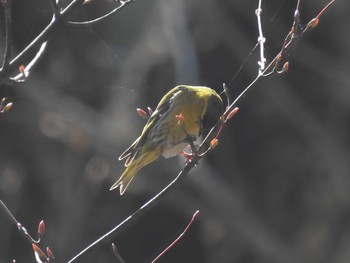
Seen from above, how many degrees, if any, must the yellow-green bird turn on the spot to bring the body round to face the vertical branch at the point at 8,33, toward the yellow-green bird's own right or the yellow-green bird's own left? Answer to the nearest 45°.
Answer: approximately 135° to the yellow-green bird's own right

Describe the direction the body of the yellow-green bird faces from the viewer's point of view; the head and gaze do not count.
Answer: to the viewer's right
